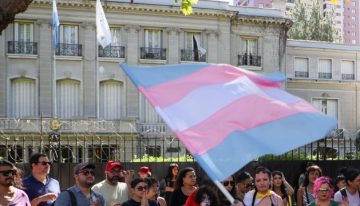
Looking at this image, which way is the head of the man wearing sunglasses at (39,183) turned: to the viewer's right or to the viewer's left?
to the viewer's right

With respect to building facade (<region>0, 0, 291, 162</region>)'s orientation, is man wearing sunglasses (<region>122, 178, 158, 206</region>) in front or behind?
in front

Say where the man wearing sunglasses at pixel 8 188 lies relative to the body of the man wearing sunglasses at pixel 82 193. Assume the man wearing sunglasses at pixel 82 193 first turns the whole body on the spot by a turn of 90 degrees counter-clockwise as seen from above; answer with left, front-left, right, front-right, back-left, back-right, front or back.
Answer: back-left

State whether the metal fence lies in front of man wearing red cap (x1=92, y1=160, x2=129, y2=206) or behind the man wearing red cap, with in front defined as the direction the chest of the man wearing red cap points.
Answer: behind

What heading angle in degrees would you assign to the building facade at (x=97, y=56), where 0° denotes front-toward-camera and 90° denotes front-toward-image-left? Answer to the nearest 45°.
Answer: approximately 0°

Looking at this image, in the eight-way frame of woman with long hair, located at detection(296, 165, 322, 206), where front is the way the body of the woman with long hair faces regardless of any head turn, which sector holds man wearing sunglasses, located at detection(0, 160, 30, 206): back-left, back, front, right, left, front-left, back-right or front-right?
right

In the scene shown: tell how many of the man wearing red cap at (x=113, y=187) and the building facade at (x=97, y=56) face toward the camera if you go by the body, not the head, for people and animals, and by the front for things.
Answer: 2

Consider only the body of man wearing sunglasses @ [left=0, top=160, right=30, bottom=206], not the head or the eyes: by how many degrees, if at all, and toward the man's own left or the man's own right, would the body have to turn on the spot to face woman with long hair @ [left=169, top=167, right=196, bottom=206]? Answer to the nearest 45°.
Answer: approximately 45° to the man's own left

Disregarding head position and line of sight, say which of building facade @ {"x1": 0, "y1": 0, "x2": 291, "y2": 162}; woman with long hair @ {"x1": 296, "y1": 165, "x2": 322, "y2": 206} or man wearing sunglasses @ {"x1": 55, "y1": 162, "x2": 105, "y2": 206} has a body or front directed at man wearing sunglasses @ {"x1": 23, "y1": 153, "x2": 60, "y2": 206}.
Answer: the building facade

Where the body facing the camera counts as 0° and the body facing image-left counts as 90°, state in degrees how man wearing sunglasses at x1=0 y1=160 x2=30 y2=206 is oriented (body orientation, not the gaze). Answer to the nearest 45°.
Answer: approximately 315°

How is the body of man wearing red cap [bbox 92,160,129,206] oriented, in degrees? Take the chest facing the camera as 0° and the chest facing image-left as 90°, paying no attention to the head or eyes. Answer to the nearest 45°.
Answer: approximately 0°
